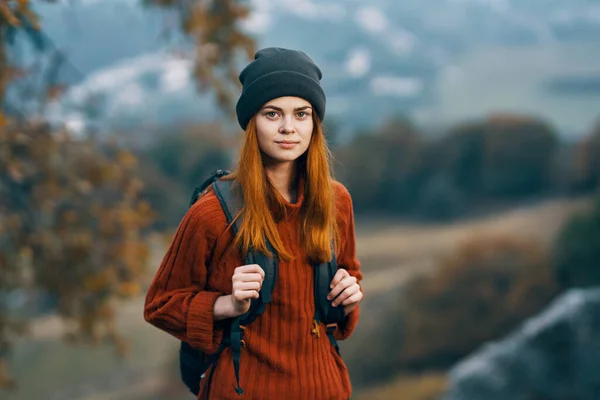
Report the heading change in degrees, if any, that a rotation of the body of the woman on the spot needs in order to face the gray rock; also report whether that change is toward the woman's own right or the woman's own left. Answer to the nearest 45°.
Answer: approximately 90° to the woman's own left

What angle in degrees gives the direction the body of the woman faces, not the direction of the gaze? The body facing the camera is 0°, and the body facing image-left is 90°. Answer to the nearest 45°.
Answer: approximately 315°

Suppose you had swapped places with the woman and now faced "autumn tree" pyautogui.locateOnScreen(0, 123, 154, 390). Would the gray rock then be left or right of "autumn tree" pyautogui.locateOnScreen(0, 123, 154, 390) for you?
right
